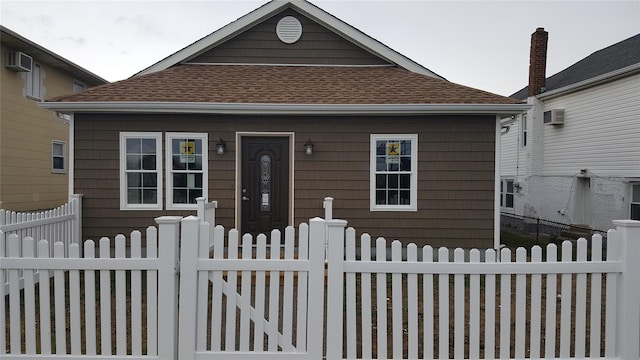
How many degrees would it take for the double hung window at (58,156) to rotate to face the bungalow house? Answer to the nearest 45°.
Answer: approximately 45° to its right

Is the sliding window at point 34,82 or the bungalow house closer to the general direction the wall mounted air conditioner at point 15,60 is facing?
the bungalow house

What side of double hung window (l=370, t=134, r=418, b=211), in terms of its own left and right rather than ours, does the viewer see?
front

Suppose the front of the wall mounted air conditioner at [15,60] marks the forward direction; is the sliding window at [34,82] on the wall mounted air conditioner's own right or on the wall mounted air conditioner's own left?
on the wall mounted air conditioner's own left

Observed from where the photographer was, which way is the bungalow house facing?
facing the viewer

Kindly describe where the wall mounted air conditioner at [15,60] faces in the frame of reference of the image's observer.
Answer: facing the viewer and to the right of the viewer

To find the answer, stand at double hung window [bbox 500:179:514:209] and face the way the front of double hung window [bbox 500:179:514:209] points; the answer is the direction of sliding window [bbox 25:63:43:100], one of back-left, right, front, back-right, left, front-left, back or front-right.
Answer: front

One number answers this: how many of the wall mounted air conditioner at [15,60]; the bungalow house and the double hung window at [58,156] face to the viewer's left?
0

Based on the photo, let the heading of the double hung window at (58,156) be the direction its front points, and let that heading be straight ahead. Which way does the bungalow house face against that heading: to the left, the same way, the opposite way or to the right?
to the right

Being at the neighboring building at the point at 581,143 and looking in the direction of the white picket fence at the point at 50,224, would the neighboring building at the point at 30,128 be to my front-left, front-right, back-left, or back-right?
front-right

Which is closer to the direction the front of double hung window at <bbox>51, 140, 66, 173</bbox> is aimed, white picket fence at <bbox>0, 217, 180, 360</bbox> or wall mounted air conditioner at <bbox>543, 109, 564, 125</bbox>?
the wall mounted air conditioner

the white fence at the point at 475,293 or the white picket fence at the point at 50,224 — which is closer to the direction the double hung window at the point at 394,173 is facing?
the white fence

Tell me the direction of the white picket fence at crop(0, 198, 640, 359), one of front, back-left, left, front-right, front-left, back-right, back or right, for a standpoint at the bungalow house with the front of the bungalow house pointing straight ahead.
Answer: front

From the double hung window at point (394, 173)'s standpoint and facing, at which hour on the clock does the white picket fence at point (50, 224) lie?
The white picket fence is roughly at 2 o'clock from the double hung window.

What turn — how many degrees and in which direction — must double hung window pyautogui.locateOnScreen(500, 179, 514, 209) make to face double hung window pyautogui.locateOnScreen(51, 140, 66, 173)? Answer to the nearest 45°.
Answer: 0° — it already faces it

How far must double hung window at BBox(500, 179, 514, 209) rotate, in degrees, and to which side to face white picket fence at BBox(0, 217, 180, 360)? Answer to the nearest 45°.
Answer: approximately 45° to its left

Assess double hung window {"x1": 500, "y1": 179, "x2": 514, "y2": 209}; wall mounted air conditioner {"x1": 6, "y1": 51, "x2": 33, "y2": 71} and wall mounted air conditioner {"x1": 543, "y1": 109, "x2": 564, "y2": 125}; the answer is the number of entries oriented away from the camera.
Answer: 0
